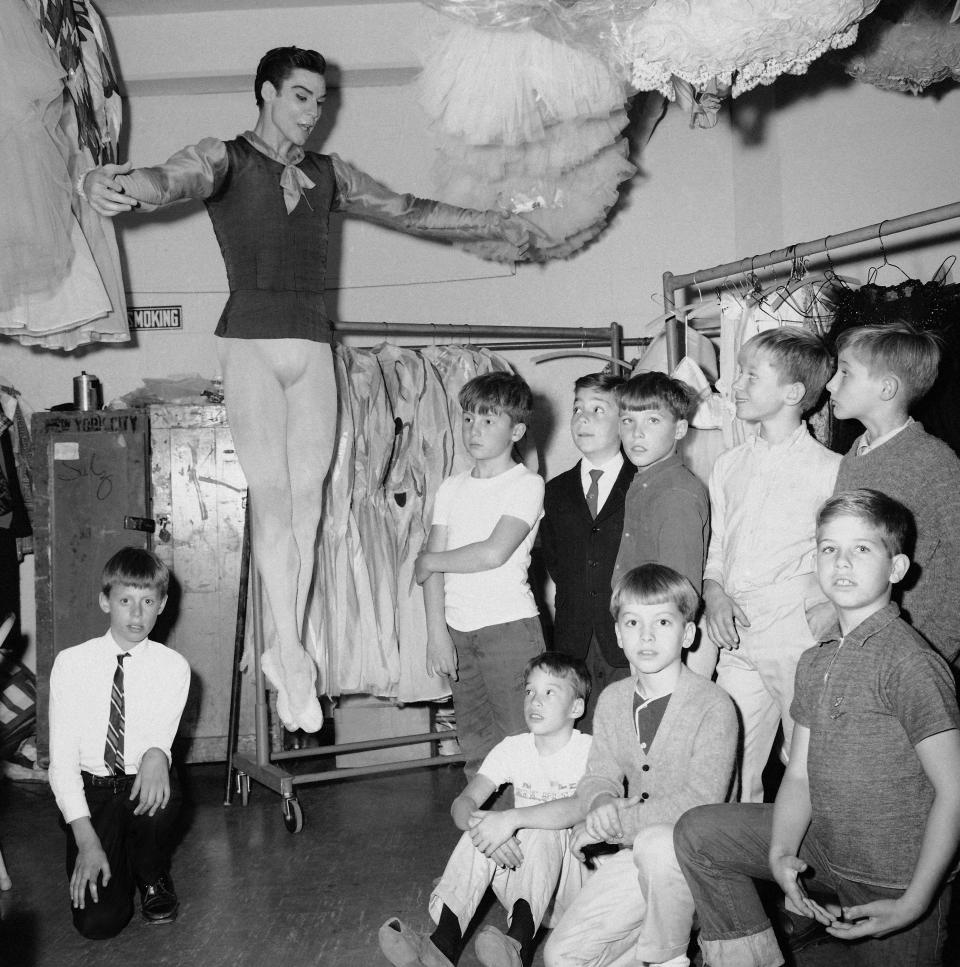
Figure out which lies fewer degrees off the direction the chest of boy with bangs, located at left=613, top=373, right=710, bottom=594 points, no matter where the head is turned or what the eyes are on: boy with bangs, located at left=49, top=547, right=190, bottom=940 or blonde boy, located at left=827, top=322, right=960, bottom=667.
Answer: the boy with bangs

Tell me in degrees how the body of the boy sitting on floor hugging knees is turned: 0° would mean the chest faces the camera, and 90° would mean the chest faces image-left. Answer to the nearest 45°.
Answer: approximately 45°

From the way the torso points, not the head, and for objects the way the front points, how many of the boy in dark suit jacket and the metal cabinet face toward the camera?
2

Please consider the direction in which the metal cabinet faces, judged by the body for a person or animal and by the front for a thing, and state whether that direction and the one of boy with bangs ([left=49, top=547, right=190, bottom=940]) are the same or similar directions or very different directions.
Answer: same or similar directions

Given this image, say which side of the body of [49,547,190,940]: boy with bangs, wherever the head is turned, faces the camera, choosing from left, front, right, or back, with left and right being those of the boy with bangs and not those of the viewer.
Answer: front

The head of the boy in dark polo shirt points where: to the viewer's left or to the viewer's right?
to the viewer's left

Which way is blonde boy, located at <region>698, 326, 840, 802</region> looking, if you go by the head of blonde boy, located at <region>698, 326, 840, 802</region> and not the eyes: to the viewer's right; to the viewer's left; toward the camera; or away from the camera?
to the viewer's left

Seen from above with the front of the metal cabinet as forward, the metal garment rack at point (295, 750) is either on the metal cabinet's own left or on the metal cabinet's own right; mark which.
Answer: on the metal cabinet's own left

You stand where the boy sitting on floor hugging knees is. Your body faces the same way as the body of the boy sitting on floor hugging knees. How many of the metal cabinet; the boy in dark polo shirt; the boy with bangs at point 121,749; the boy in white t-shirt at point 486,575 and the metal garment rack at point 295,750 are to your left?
1

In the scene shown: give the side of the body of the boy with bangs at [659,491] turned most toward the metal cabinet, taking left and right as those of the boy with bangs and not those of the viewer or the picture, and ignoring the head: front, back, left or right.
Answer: right

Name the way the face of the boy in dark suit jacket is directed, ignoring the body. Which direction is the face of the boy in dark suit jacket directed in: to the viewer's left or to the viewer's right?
to the viewer's left

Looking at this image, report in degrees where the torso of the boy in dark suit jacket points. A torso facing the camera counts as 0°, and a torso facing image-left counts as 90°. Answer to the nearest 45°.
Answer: approximately 0°

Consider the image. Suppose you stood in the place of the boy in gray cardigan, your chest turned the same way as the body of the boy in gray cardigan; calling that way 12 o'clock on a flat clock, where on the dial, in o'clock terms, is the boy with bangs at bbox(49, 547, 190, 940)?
The boy with bangs is roughly at 2 o'clock from the boy in gray cardigan.

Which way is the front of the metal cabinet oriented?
toward the camera
